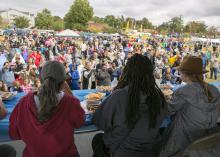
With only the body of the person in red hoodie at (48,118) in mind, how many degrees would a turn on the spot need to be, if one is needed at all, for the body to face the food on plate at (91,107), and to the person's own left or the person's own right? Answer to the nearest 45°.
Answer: approximately 45° to the person's own right

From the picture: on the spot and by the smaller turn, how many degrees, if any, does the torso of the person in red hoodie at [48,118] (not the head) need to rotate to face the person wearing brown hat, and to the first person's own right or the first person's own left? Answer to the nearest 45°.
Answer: approximately 90° to the first person's own right

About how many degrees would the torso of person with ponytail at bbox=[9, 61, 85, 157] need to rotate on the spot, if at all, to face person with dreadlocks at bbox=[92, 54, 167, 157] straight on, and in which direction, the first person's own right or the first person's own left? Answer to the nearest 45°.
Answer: approximately 90° to the first person's own right

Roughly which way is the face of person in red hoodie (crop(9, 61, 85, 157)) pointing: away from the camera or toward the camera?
away from the camera

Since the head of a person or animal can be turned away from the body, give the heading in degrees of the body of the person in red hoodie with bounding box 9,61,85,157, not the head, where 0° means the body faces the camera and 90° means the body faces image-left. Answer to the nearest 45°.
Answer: approximately 180°

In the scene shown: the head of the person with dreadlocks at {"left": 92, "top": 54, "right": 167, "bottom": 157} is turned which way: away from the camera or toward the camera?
away from the camera
